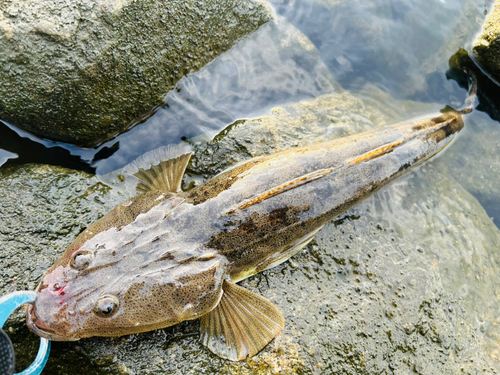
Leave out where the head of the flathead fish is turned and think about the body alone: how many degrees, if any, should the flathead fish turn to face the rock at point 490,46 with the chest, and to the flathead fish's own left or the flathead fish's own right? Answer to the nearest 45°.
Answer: approximately 180°

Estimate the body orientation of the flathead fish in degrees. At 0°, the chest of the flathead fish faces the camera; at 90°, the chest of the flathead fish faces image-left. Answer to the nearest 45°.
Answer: approximately 45°
